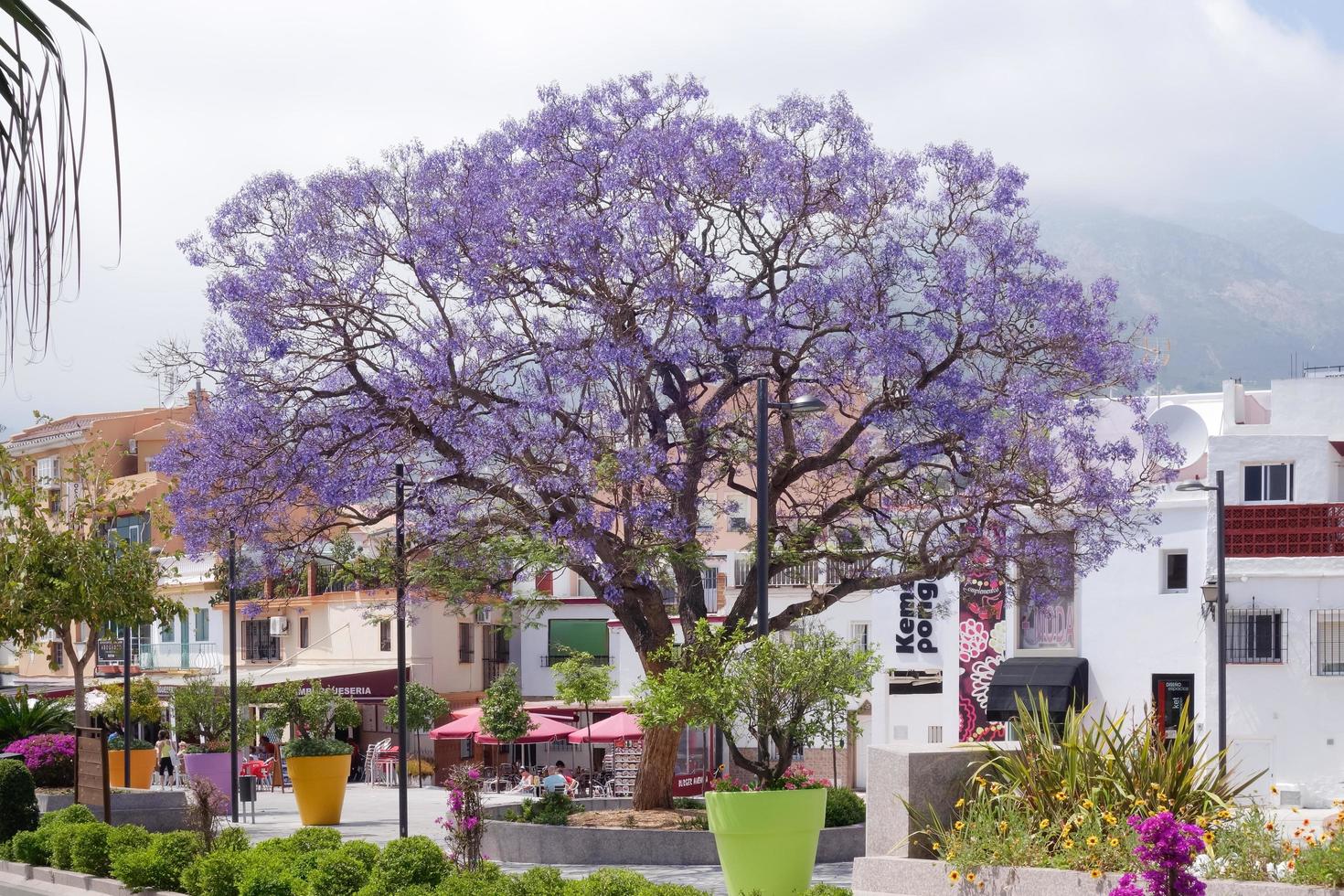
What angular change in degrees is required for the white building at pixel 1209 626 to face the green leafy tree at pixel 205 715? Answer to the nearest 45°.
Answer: approximately 90° to its right

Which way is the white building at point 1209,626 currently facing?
toward the camera

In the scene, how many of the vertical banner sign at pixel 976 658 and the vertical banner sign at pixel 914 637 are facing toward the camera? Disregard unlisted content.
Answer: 2

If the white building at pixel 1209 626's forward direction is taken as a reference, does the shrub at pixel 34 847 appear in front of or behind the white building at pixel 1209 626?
in front

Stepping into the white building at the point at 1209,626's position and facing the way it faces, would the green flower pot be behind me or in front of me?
in front

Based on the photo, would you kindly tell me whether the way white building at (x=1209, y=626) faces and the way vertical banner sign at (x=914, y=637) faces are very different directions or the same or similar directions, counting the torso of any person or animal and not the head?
same or similar directions

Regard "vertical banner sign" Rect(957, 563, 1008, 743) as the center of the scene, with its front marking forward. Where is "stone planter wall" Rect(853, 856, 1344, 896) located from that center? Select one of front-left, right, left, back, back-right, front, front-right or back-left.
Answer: front

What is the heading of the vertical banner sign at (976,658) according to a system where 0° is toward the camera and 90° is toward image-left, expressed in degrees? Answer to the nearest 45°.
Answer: approximately 0°

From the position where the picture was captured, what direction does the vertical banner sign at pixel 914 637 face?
facing the viewer

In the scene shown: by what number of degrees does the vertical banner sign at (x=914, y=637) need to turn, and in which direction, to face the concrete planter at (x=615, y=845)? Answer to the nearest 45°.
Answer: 0° — it already faces it
